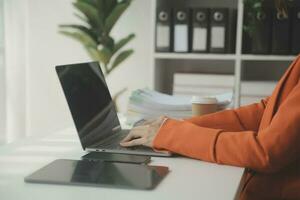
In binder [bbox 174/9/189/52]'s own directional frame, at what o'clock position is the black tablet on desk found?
The black tablet on desk is roughly at 12 o'clock from the binder.

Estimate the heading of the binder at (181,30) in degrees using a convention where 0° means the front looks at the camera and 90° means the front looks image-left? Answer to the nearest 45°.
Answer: approximately 0°

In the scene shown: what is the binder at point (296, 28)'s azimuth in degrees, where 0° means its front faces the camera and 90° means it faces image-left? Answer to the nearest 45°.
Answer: approximately 0°
